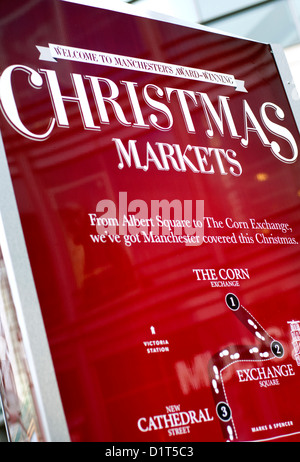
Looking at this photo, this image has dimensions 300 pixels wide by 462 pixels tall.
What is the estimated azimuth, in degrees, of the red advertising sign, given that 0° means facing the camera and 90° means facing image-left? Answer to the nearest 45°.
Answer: approximately 315°
